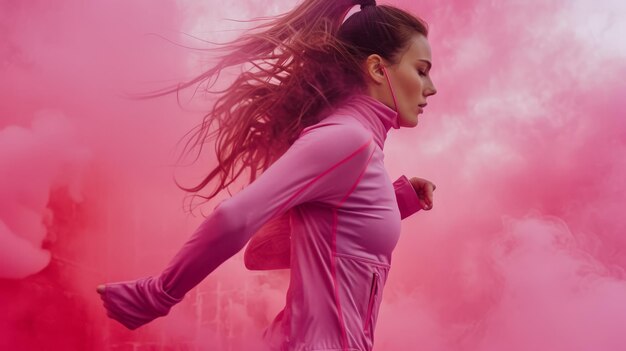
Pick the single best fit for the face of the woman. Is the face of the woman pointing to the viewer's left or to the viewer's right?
to the viewer's right

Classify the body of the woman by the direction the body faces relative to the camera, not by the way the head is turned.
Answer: to the viewer's right
